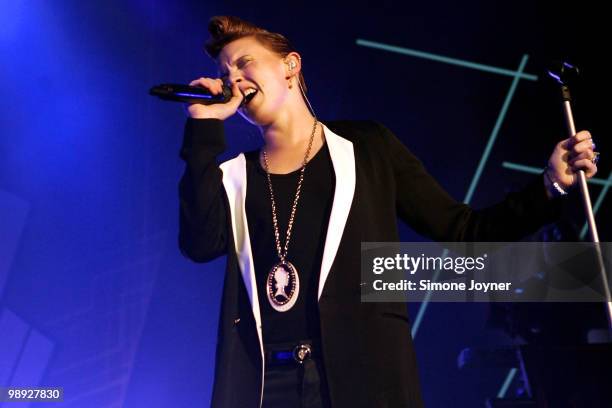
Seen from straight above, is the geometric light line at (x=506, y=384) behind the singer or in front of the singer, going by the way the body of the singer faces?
behind

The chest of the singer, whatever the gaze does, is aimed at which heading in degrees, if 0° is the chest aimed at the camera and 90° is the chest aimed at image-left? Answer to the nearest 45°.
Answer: approximately 45°
